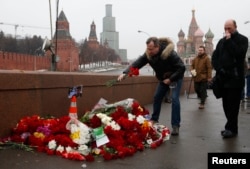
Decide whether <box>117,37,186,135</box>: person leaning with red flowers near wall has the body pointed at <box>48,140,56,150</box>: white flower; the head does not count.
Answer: yes

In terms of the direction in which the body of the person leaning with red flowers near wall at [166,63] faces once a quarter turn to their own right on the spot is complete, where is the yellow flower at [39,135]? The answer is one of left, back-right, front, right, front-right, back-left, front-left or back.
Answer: left

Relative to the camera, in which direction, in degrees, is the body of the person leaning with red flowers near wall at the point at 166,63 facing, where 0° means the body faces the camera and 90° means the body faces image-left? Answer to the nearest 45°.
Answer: approximately 45°

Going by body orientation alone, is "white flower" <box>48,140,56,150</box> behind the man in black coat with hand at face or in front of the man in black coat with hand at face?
in front

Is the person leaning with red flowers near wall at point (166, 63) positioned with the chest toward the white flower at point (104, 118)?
yes

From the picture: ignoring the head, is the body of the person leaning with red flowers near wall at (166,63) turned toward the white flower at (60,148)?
yes

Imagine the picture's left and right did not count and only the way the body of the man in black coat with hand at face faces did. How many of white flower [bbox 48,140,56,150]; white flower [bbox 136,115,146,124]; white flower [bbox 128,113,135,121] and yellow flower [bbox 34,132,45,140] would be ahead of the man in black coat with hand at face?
4

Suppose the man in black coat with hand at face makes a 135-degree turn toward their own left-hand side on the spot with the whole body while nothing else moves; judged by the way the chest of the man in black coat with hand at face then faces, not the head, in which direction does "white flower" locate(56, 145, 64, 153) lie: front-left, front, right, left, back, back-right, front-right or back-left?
back-right
